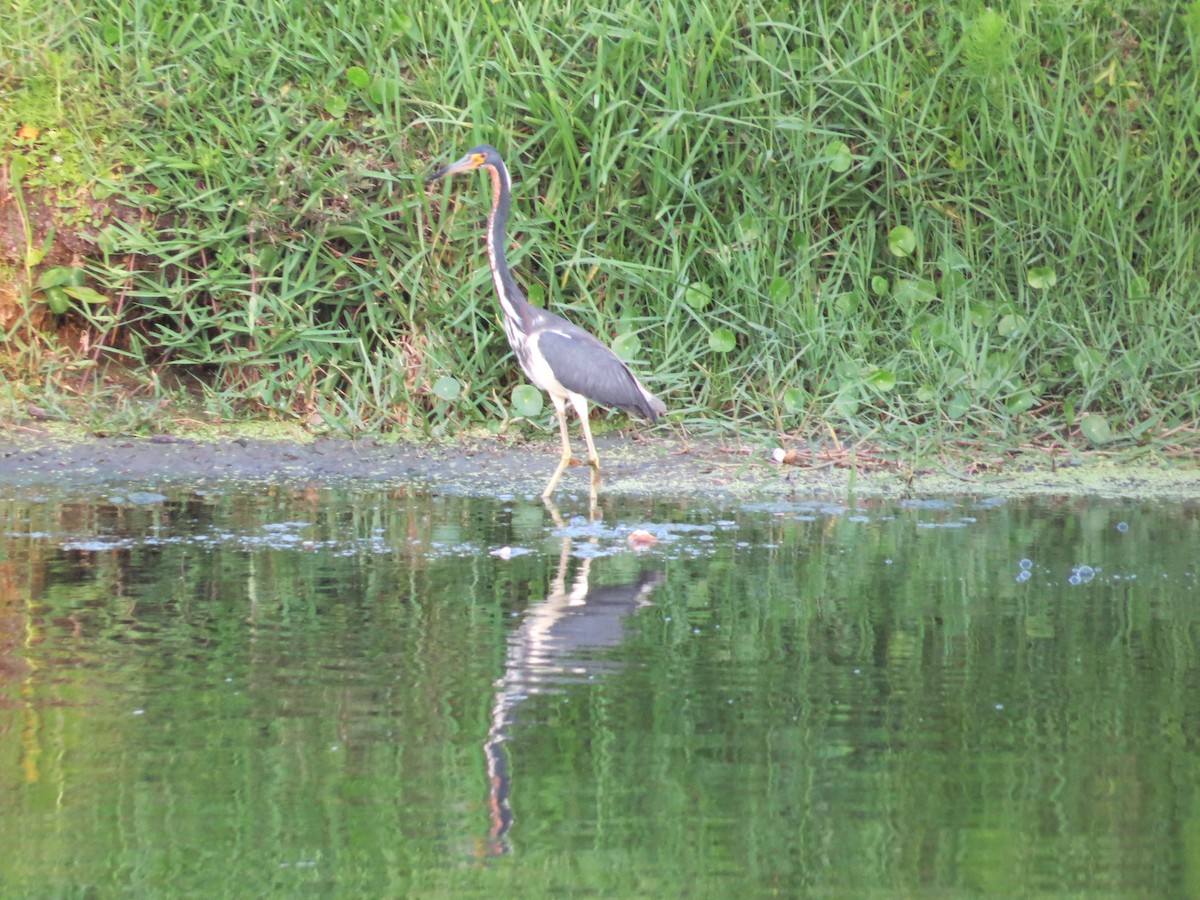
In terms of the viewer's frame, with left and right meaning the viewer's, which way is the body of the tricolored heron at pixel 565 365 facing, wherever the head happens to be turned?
facing to the left of the viewer
